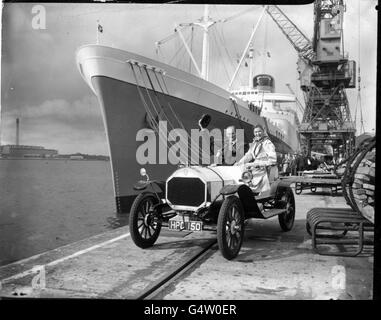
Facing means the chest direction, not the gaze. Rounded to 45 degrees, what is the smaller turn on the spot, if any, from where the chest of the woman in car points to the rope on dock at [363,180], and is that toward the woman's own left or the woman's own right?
approximately 90° to the woman's own left

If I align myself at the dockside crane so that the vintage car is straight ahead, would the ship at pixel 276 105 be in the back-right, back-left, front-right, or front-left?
front-right

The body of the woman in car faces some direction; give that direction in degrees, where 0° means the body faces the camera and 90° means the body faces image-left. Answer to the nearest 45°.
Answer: approximately 45°

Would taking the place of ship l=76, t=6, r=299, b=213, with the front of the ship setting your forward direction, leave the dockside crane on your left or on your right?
on your left

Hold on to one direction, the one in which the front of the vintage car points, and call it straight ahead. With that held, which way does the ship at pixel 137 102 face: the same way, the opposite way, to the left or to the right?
the same way

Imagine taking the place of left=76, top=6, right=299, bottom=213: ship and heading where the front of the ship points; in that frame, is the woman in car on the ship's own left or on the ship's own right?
on the ship's own left

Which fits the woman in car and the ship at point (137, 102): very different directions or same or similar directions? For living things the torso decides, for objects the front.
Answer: same or similar directions

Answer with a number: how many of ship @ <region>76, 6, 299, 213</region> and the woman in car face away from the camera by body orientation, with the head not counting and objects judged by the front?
0

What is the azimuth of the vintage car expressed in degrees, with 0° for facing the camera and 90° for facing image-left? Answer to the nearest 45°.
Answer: approximately 45°

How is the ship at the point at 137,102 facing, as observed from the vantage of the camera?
facing the viewer and to the left of the viewer
